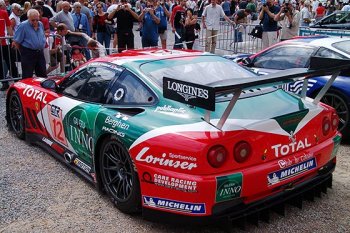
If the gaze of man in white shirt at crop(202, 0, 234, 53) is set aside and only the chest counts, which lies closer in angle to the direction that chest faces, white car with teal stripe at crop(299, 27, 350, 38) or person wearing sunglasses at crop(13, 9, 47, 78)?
the person wearing sunglasses

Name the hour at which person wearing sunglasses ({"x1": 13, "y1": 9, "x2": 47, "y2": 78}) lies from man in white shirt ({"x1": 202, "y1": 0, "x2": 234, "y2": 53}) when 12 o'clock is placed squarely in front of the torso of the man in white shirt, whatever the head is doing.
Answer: The person wearing sunglasses is roughly at 1 o'clock from the man in white shirt.

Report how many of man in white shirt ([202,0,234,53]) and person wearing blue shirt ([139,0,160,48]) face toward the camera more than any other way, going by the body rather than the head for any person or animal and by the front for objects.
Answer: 2

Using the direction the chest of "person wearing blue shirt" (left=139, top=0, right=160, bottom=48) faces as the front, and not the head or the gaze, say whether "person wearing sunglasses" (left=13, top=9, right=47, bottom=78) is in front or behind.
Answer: in front

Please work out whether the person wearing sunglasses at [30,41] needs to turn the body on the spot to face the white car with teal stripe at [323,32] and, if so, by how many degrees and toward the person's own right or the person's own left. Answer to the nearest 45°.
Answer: approximately 45° to the person's own left

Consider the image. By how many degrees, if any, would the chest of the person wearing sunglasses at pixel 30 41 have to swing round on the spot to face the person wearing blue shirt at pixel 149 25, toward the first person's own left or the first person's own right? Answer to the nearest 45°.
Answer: approximately 90° to the first person's own left

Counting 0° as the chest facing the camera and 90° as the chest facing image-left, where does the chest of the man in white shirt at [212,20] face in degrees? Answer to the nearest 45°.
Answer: approximately 0°

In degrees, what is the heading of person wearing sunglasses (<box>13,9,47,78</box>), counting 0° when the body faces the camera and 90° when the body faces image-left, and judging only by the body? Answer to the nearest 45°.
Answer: approximately 315°

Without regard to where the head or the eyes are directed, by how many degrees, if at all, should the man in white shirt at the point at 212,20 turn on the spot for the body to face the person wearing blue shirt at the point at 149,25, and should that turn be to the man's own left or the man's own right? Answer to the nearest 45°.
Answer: approximately 45° to the man's own right

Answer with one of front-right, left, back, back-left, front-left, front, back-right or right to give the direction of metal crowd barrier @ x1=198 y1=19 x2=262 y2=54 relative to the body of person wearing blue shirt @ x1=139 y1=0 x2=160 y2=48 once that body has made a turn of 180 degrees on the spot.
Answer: front-right
